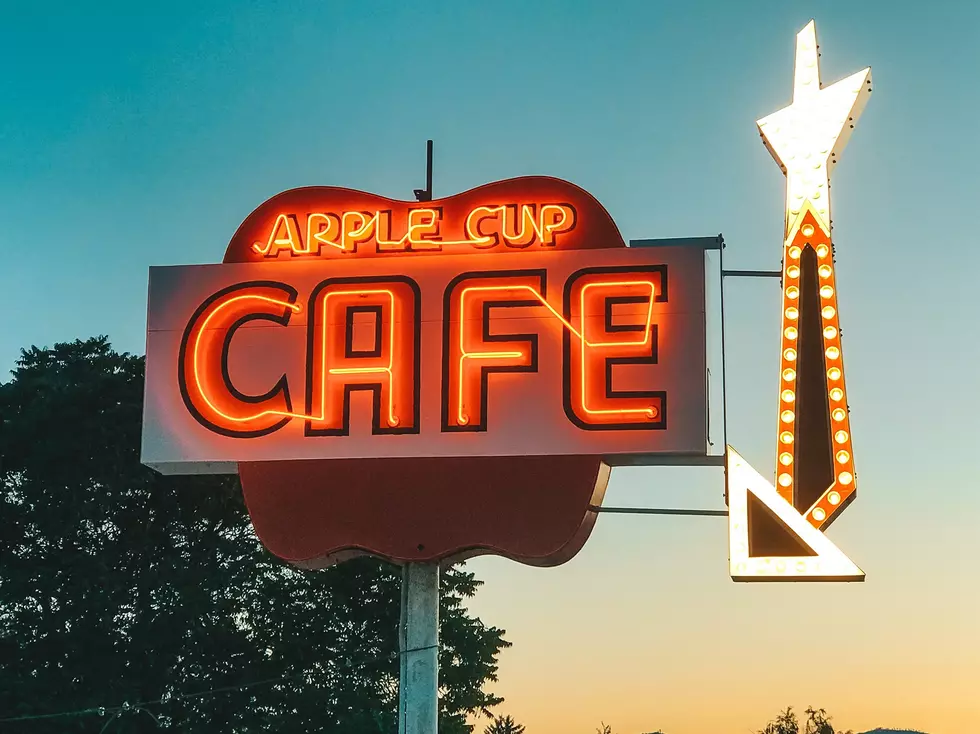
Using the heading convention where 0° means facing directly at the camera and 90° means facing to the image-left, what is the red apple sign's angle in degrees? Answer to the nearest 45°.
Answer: approximately 0°

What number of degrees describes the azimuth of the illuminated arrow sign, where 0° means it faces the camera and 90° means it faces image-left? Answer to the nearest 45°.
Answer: approximately 0°

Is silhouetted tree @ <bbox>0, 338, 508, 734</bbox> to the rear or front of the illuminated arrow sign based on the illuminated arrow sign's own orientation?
to the rear

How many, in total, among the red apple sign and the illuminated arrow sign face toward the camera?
2

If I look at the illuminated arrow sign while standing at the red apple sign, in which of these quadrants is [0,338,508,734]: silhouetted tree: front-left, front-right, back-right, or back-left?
back-left

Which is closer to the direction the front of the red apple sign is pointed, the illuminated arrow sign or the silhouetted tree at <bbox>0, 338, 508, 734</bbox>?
the illuminated arrow sign

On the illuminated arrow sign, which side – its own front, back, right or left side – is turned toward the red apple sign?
right

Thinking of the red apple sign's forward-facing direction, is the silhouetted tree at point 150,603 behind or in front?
behind

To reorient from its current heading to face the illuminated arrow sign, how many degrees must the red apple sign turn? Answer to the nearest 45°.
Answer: approximately 90° to its left
